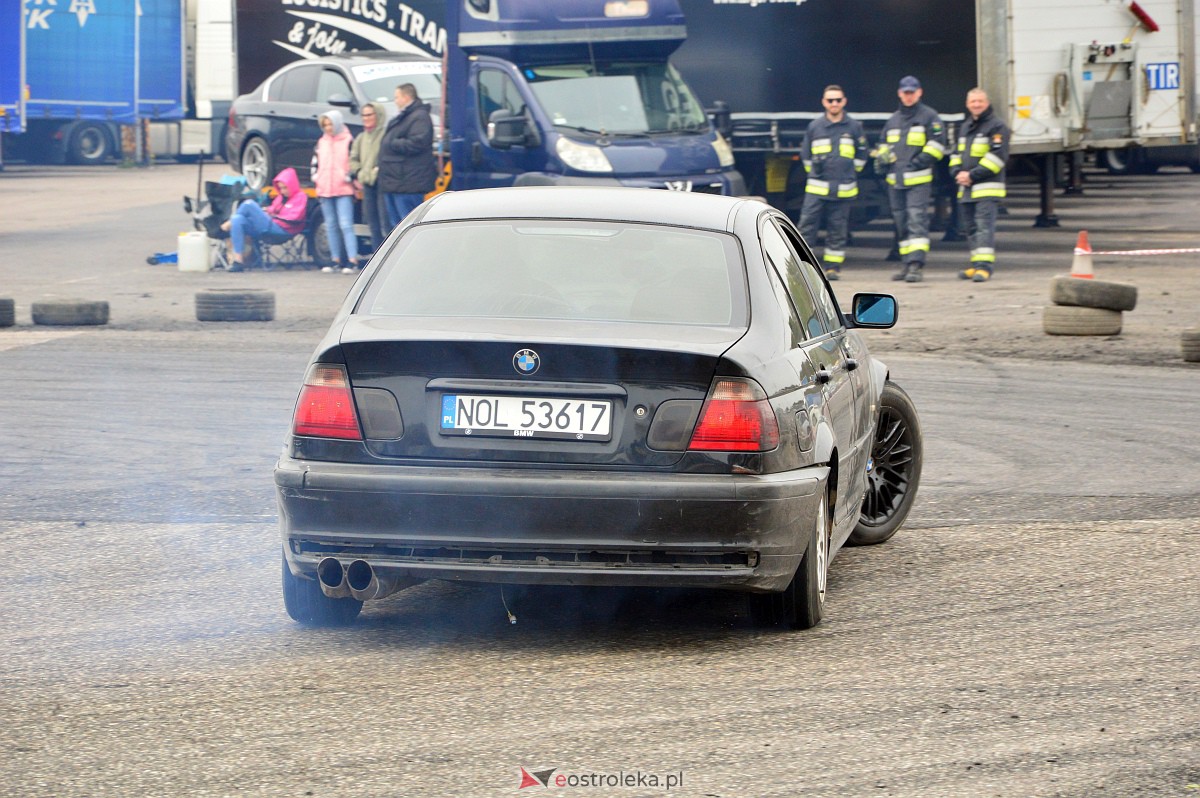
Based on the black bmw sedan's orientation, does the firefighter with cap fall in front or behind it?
in front

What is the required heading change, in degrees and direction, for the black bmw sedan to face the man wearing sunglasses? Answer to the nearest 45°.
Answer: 0° — it already faces them

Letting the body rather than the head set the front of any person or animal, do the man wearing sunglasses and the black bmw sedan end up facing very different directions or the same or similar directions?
very different directions

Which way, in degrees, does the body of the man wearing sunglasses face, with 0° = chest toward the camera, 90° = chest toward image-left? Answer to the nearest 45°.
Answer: approximately 0°

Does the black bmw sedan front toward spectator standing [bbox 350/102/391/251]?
yes

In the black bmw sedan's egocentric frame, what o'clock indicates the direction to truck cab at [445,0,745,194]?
The truck cab is roughly at 12 o'clock from the black bmw sedan.

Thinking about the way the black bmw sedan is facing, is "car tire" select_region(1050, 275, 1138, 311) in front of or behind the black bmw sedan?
in front

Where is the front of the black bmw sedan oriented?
away from the camera

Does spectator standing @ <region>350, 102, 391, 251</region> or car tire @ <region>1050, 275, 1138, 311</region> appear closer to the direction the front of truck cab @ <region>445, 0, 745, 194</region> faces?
the car tire
